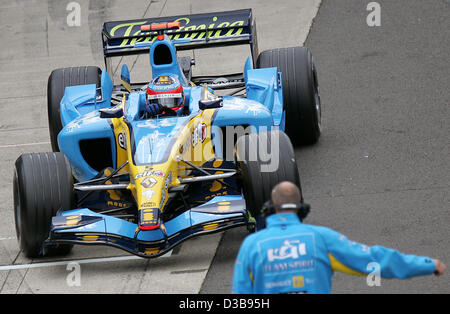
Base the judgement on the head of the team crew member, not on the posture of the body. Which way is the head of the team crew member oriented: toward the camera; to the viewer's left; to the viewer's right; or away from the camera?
away from the camera

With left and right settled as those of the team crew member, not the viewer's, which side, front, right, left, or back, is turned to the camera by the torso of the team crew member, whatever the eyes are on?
back

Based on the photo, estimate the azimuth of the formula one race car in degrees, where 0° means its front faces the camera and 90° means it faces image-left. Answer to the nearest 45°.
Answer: approximately 0°

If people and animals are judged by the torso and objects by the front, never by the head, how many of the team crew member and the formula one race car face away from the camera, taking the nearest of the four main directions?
1

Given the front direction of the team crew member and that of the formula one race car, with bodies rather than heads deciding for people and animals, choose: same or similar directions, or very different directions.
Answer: very different directions

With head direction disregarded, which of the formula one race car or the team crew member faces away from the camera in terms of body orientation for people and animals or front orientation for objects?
the team crew member
